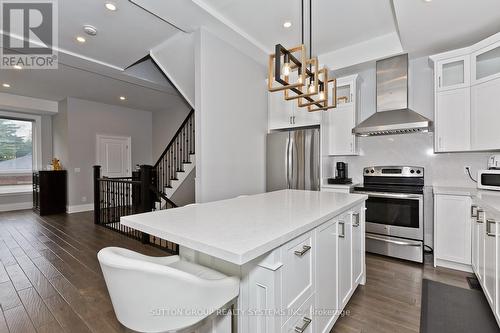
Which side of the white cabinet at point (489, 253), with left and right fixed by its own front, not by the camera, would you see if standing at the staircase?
front

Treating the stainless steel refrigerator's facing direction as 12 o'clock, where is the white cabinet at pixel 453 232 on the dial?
The white cabinet is roughly at 8 o'clock from the stainless steel refrigerator.

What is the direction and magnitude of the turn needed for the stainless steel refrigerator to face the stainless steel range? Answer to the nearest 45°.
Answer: approximately 135° to its left

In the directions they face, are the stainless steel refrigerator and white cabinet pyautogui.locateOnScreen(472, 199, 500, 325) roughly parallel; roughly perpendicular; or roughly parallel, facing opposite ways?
roughly perpendicular

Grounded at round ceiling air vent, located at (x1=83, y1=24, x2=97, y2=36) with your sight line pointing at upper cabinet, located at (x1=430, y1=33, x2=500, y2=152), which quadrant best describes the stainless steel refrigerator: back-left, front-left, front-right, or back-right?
front-left

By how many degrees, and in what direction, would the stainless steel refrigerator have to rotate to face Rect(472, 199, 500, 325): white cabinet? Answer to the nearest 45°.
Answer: approximately 90° to its left

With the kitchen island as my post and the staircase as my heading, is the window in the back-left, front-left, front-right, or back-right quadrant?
front-left

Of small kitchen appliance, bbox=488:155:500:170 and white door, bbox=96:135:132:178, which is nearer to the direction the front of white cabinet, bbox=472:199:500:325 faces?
the white door

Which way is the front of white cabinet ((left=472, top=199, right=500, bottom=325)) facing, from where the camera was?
facing to the left of the viewer

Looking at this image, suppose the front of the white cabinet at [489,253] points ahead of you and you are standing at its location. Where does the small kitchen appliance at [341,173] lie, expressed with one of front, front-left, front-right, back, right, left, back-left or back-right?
front-right

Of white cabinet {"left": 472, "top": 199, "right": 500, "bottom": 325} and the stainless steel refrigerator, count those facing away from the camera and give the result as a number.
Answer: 0

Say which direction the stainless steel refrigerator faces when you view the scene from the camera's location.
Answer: facing the viewer and to the left of the viewer

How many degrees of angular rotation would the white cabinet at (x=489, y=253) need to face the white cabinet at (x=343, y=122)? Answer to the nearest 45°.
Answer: approximately 45° to its right

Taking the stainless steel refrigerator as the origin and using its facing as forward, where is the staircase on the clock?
The staircase is roughly at 2 o'clock from the stainless steel refrigerator.

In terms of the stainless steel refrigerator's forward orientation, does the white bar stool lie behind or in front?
in front

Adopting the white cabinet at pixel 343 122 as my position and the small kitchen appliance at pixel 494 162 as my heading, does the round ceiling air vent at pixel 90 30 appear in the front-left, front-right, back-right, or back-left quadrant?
back-right

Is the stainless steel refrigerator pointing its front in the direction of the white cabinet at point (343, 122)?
no

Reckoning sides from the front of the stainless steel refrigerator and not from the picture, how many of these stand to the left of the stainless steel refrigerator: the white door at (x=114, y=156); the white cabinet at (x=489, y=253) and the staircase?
1

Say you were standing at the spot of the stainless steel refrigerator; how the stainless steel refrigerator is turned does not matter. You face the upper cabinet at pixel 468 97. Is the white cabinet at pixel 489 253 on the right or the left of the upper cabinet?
right

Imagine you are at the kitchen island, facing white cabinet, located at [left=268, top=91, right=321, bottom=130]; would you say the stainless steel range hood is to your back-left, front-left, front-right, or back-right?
front-right
